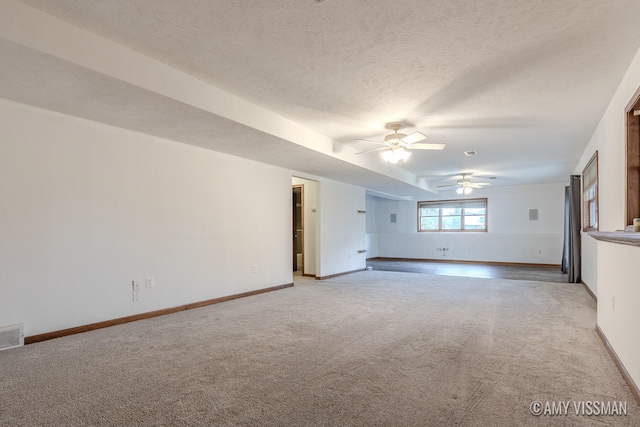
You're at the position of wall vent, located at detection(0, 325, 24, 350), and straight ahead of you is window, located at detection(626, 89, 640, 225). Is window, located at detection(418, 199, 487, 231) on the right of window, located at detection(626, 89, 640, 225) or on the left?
left

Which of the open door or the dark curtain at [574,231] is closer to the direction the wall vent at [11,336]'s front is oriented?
the dark curtain

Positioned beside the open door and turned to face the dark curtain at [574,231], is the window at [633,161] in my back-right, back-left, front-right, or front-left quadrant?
front-right

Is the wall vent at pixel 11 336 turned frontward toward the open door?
no

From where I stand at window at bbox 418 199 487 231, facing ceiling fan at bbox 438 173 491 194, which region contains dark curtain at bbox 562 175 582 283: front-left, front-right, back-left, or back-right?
front-left

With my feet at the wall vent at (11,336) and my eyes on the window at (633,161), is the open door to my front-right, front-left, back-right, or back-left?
front-left

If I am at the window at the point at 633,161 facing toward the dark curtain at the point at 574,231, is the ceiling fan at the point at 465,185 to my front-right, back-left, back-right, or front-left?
front-left

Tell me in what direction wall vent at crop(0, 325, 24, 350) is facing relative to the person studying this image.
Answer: facing the viewer and to the right of the viewer

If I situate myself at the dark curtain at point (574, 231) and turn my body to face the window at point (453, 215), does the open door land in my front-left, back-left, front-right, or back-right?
front-left

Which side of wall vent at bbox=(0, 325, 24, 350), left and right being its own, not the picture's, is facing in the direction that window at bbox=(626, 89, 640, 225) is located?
front

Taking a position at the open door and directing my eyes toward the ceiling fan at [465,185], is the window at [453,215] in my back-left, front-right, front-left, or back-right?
front-left

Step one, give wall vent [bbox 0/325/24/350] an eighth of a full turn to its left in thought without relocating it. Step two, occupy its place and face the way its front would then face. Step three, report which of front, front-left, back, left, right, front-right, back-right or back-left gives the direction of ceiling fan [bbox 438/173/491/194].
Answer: front
